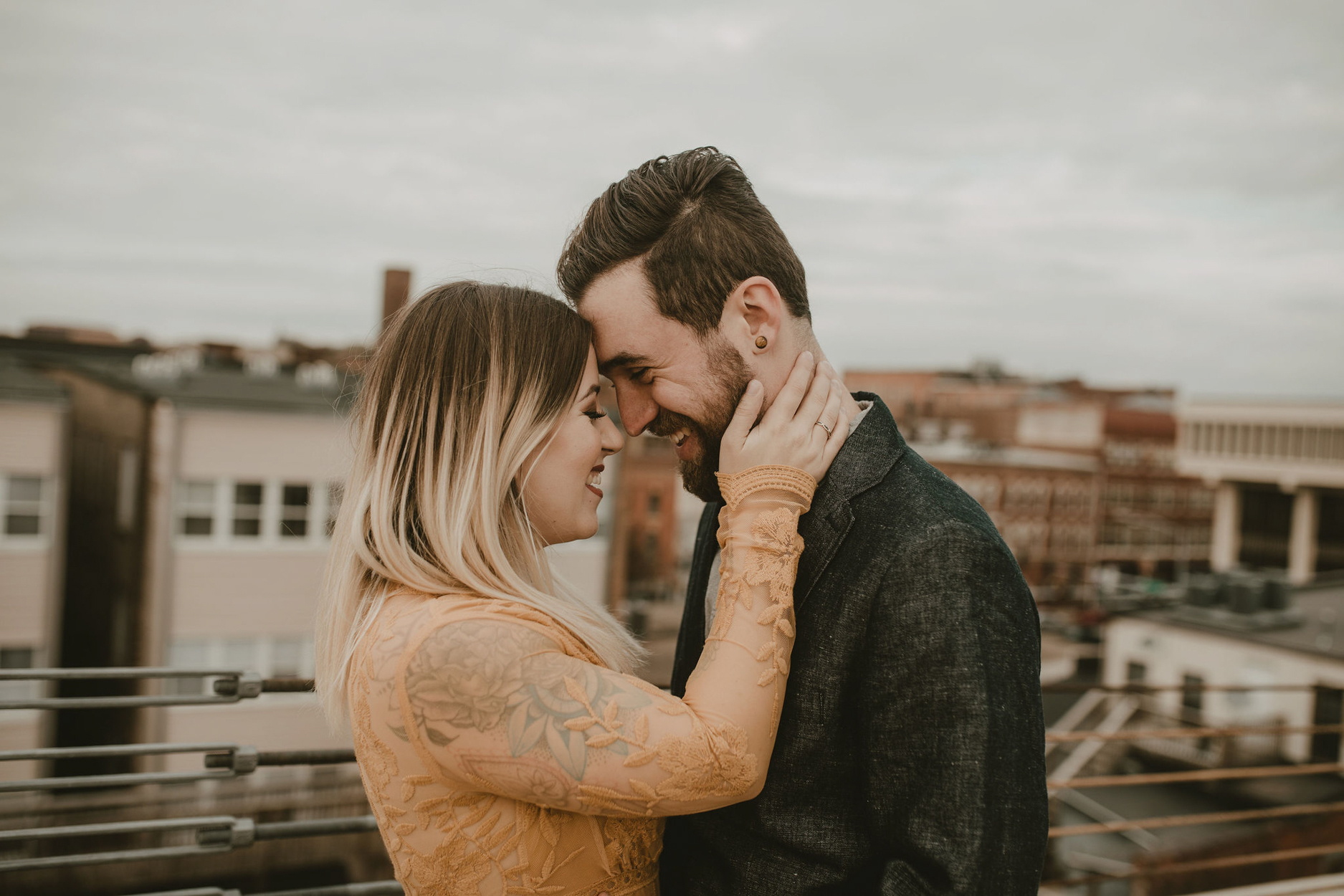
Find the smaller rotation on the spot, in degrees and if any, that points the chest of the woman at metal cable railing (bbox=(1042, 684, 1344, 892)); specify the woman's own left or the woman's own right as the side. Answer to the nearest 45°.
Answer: approximately 45° to the woman's own left

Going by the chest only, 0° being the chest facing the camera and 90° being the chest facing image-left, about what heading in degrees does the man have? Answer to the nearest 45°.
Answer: approximately 90°

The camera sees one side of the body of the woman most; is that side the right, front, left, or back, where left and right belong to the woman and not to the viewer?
right

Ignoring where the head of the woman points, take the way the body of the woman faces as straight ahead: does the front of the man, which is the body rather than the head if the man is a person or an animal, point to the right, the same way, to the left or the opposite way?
the opposite way

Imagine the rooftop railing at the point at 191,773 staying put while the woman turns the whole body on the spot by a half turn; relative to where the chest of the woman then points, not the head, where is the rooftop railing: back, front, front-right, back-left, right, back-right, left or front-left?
front-right

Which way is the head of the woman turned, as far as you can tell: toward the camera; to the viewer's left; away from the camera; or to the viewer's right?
to the viewer's right

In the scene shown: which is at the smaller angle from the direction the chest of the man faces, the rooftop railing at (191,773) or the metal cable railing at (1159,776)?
the rooftop railing
